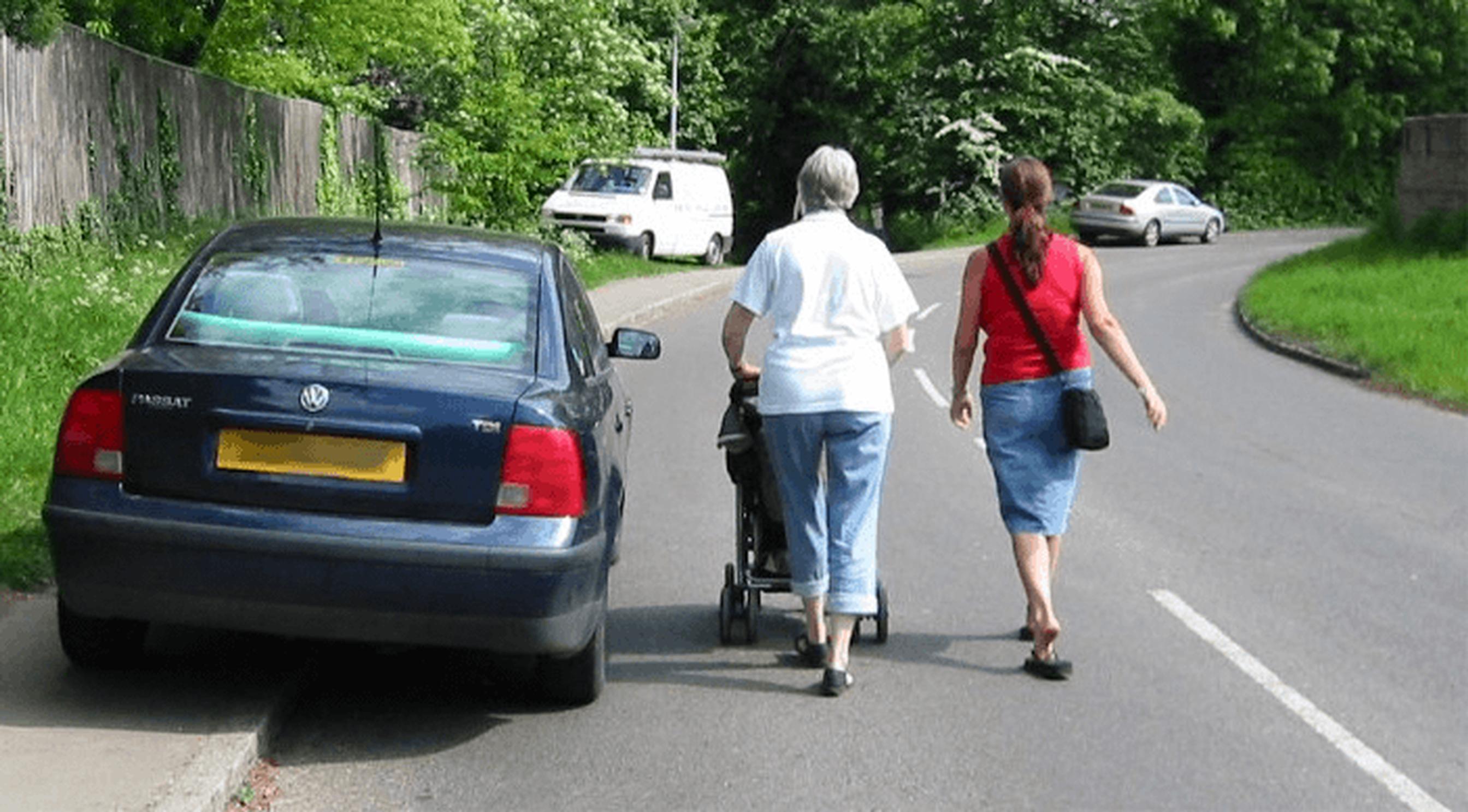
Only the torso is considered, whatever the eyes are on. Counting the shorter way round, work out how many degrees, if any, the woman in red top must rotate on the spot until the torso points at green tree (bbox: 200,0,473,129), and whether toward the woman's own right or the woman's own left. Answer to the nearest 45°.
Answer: approximately 45° to the woman's own left

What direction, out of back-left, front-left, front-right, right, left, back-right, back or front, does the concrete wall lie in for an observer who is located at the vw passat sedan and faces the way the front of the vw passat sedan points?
front-right

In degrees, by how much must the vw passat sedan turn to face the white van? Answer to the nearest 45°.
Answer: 0° — it already faces it

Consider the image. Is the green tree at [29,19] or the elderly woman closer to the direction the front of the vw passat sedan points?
the green tree

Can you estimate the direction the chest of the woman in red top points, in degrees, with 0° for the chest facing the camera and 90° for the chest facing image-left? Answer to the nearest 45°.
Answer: approximately 180°

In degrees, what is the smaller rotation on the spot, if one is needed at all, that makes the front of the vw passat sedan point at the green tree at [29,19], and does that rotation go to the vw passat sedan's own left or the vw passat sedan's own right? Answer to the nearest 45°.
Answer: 0° — it already faces it

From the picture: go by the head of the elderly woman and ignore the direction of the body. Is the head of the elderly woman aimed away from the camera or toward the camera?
away from the camera

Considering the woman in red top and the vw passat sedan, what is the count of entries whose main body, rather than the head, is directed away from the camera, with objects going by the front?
2

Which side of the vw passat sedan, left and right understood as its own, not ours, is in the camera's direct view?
back

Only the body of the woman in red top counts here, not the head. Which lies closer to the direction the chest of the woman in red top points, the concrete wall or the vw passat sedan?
the concrete wall

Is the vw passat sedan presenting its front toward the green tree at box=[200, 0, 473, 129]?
yes

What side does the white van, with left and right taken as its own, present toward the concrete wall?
left

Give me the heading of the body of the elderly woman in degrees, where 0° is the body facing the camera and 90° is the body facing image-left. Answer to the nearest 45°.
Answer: approximately 180°
